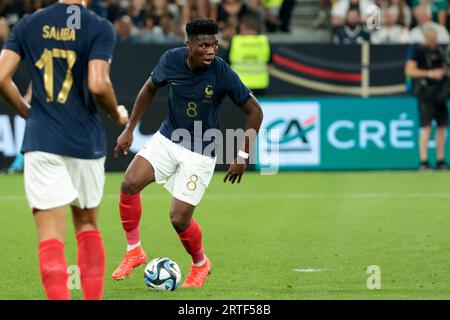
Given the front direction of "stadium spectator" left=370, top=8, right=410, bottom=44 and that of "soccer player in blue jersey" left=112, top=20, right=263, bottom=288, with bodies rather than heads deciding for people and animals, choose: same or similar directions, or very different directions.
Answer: same or similar directions

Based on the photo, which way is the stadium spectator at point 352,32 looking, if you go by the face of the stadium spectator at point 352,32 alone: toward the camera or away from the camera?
toward the camera

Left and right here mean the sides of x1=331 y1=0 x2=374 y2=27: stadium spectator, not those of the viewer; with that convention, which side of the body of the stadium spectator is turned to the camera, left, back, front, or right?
front

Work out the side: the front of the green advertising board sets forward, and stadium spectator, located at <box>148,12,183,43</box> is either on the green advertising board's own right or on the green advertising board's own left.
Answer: on the green advertising board's own right

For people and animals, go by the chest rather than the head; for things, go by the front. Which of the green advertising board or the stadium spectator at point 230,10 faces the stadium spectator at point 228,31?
the stadium spectator at point 230,10

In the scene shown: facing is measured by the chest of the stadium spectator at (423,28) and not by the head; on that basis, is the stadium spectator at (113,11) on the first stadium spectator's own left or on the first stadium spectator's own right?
on the first stadium spectator's own right

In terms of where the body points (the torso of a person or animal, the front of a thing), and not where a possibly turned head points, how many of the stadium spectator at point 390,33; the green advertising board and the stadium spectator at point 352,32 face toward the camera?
3

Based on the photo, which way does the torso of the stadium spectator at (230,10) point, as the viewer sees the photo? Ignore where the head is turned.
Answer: toward the camera

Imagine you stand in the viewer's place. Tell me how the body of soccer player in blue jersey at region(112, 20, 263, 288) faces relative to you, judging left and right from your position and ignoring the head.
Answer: facing the viewer

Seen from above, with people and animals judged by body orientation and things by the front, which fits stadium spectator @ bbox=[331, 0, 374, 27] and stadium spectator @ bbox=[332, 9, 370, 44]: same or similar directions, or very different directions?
same or similar directions

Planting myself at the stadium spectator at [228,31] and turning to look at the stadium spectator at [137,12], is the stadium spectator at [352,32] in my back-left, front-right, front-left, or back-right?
back-right

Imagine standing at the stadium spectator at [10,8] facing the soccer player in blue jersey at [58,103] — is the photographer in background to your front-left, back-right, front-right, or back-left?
front-left

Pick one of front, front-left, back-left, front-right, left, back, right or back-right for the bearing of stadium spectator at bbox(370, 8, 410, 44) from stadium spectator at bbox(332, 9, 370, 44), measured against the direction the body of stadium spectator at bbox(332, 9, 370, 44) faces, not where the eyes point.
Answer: left
